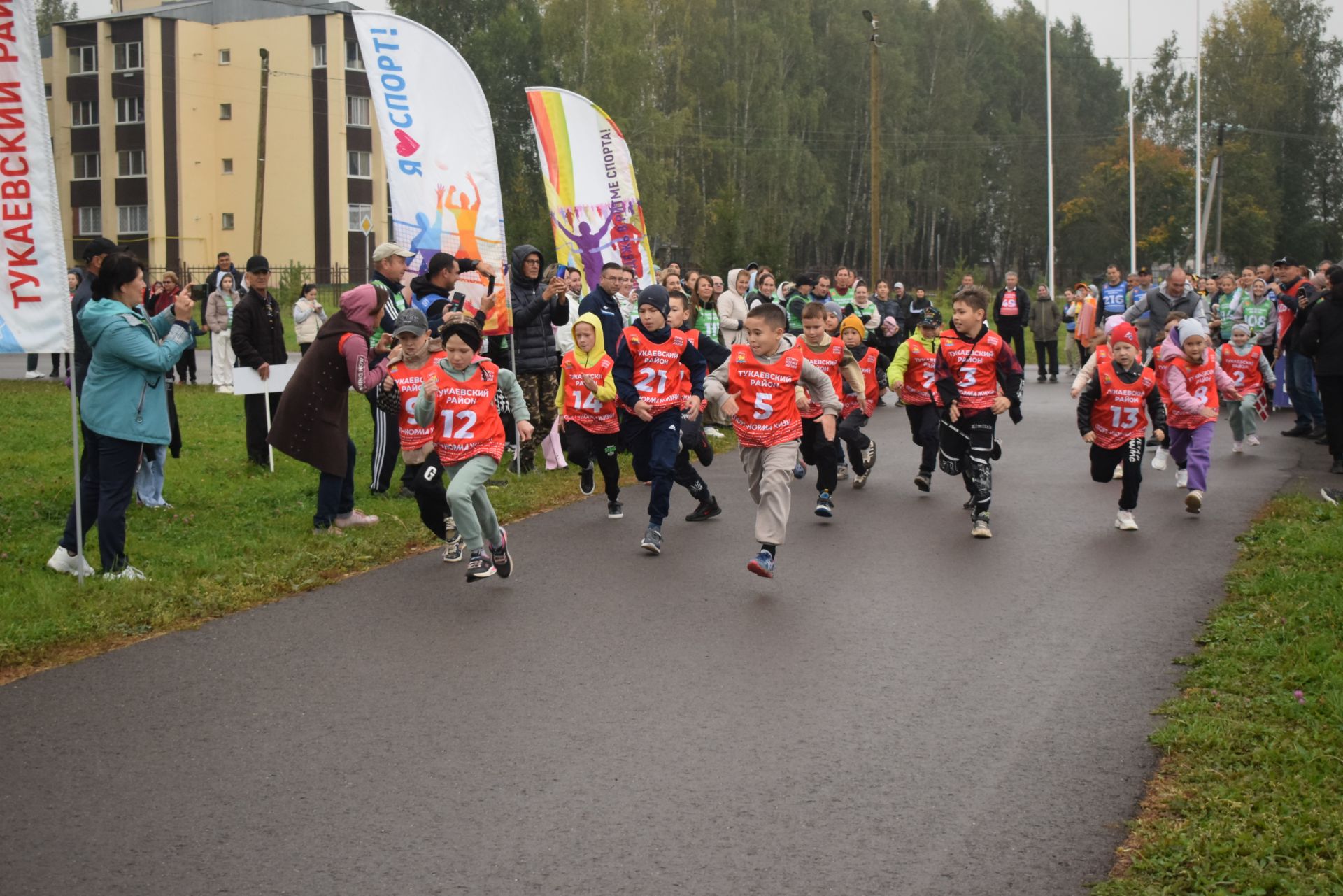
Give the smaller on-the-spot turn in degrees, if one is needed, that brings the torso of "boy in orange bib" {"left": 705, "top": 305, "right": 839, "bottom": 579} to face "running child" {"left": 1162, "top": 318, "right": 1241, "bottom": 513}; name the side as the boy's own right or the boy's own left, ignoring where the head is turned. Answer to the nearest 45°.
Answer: approximately 135° to the boy's own left

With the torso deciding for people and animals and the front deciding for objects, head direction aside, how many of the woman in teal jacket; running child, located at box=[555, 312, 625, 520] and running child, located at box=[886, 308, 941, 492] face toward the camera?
2

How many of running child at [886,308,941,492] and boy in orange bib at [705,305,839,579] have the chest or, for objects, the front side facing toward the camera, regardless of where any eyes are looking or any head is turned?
2

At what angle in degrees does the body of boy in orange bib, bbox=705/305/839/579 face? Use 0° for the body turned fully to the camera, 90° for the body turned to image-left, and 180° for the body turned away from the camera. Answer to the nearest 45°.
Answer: approximately 0°

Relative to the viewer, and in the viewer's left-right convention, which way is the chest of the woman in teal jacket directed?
facing to the right of the viewer

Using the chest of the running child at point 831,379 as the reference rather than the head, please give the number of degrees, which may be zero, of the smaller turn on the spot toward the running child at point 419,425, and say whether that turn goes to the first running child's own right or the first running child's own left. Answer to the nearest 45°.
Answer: approximately 45° to the first running child's own right

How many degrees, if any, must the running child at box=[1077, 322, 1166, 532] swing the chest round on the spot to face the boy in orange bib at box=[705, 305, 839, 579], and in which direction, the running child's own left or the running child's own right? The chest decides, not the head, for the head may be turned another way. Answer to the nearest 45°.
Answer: approximately 45° to the running child's own right
